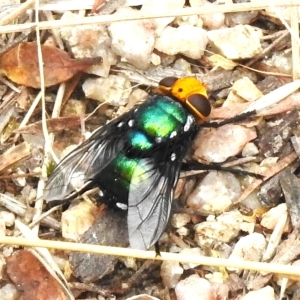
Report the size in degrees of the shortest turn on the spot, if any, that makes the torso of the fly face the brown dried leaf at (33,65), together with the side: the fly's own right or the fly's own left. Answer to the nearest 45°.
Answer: approximately 90° to the fly's own left

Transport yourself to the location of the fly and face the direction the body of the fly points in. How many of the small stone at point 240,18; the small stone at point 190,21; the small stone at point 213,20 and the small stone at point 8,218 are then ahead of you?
3

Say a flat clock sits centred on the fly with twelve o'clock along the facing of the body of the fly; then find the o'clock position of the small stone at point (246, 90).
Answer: The small stone is roughly at 1 o'clock from the fly.

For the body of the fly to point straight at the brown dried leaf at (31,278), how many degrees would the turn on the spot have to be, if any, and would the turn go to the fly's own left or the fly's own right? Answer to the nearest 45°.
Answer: approximately 180°

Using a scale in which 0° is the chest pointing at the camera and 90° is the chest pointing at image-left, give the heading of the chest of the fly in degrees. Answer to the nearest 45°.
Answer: approximately 225°
